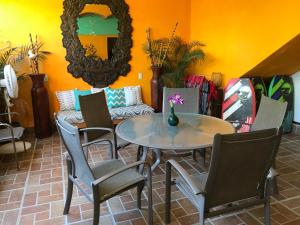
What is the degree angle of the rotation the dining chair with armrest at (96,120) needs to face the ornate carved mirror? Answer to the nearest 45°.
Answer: approximately 135° to its left

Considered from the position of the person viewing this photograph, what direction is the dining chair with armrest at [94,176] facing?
facing away from the viewer and to the right of the viewer

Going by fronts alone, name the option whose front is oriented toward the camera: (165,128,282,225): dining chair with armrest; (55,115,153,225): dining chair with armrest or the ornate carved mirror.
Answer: the ornate carved mirror

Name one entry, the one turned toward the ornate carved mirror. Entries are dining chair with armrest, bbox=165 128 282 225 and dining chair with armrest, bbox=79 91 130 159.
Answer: dining chair with armrest, bbox=165 128 282 225

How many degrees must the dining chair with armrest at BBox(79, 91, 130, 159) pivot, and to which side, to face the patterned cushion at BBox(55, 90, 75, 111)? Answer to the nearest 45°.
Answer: approximately 135° to its left

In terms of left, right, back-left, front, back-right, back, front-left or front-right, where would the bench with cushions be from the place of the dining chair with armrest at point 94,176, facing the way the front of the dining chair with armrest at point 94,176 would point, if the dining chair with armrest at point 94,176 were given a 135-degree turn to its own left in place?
right

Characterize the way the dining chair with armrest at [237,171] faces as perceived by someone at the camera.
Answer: facing away from the viewer and to the left of the viewer

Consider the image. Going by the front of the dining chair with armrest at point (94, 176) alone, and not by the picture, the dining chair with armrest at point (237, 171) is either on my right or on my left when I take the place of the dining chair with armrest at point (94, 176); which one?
on my right

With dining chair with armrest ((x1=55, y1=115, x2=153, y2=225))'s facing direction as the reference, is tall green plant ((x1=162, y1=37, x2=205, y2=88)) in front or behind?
in front

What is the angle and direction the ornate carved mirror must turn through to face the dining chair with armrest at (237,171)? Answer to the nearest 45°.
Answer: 0° — it already faces it

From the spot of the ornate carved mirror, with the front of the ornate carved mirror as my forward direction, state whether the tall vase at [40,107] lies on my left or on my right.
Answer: on my right

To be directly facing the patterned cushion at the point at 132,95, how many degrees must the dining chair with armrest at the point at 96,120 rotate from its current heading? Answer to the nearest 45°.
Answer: approximately 135° to its left

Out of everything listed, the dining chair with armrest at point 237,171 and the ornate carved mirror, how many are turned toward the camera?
1

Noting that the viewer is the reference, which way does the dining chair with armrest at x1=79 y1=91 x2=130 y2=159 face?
facing the viewer and to the right of the viewer

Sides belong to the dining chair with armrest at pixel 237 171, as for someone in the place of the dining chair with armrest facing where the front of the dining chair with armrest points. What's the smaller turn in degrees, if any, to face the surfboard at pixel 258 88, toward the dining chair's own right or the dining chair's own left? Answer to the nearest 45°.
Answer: approximately 45° to the dining chair's own right

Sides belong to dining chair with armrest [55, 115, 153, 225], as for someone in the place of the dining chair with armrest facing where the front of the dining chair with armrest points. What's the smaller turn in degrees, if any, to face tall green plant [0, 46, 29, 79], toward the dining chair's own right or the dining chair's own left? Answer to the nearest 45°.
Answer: approximately 90° to the dining chair's own left

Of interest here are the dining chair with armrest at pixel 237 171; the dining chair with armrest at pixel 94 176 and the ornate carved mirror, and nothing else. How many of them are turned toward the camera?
1

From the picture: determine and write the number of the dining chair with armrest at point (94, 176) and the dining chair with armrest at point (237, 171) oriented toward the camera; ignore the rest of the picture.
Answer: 0

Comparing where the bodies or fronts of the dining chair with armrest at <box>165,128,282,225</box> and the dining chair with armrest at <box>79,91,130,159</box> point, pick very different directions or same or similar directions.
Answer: very different directions

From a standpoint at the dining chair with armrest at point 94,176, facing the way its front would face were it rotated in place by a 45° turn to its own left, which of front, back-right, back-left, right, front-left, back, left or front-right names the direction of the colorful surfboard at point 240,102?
front-right

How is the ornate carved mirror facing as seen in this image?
toward the camera

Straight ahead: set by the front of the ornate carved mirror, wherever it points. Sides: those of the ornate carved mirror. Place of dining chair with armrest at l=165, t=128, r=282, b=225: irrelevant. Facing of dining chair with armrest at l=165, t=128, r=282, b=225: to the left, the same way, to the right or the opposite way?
the opposite way
